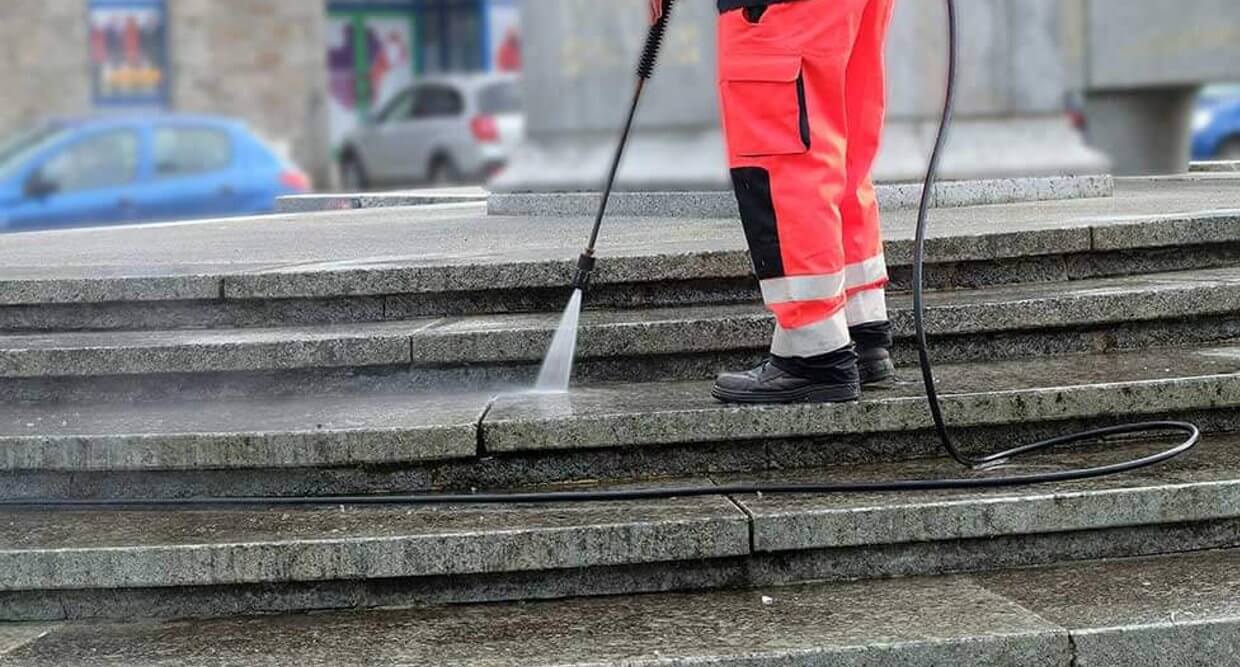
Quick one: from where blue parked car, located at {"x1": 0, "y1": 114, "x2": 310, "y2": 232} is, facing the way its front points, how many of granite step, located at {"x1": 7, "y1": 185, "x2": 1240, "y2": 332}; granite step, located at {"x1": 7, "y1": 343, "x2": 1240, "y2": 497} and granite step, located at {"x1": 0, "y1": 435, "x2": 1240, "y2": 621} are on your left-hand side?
3

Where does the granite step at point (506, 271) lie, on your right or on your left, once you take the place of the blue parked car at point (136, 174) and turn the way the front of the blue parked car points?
on your left

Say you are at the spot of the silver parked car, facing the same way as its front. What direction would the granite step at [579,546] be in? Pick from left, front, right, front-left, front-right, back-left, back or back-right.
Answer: back-left

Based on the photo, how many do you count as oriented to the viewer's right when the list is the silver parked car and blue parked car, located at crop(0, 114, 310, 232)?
0

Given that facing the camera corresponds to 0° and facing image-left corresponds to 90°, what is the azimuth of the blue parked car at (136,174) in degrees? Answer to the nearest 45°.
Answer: approximately 90°

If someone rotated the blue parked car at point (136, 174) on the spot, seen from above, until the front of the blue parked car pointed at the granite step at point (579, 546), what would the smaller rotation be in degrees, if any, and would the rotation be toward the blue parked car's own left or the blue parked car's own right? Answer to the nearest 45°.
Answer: approximately 90° to the blue parked car's own left

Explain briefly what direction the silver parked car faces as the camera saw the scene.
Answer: facing away from the viewer and to the left of the viewer

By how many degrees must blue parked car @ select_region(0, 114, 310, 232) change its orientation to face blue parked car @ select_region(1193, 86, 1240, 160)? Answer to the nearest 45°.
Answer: approximately 180°

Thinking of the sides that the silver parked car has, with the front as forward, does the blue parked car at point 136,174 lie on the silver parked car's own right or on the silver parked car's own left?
on the silver parked car's own left

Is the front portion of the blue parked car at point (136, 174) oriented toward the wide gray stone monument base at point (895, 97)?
no

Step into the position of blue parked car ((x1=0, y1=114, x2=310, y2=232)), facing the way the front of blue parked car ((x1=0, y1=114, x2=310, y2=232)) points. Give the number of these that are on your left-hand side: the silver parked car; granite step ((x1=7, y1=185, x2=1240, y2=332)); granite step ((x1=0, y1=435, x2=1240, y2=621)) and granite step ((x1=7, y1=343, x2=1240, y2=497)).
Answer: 3

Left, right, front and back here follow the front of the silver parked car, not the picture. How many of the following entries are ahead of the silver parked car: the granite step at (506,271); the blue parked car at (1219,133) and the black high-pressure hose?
0

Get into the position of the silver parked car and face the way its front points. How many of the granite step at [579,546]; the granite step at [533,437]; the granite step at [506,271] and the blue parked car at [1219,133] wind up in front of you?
0

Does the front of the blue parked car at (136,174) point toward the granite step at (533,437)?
no

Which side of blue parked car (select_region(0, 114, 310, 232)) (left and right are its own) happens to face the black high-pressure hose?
left

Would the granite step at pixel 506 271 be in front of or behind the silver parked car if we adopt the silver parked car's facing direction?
behind

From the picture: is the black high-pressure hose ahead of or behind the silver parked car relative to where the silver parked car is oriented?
behind
